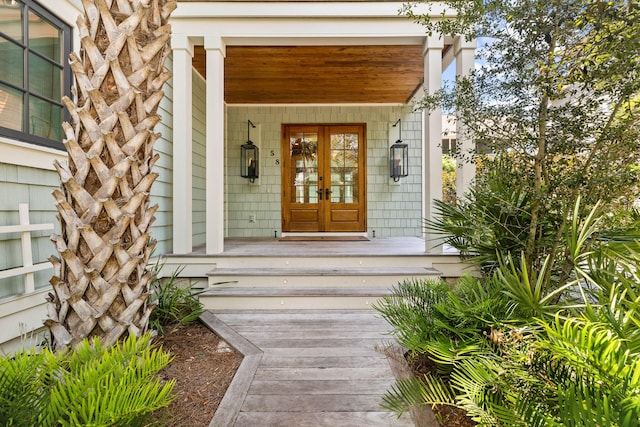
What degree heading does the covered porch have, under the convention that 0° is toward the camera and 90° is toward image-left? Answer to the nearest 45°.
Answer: approximately 0°

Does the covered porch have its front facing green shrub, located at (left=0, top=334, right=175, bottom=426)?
yes

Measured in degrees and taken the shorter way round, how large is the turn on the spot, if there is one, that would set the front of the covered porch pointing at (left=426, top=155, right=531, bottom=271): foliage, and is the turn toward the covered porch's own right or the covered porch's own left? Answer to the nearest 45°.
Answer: approximately 45° to the covered porch's own left

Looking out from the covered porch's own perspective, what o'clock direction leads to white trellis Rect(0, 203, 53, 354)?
The white trellis is roughly at 1 o'clock from the covered porch.
